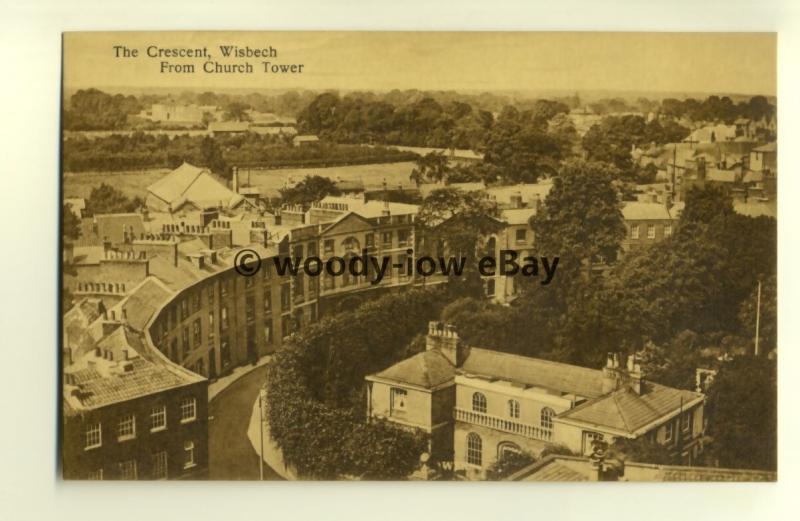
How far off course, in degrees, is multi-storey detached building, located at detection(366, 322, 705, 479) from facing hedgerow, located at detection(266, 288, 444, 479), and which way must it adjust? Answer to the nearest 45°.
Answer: approximately 45° to its right

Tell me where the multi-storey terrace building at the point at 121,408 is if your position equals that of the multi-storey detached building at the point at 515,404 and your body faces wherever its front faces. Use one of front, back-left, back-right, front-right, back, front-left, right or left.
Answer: front-right

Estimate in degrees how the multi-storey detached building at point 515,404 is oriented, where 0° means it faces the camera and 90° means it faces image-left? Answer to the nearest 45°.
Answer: approximately 45°
